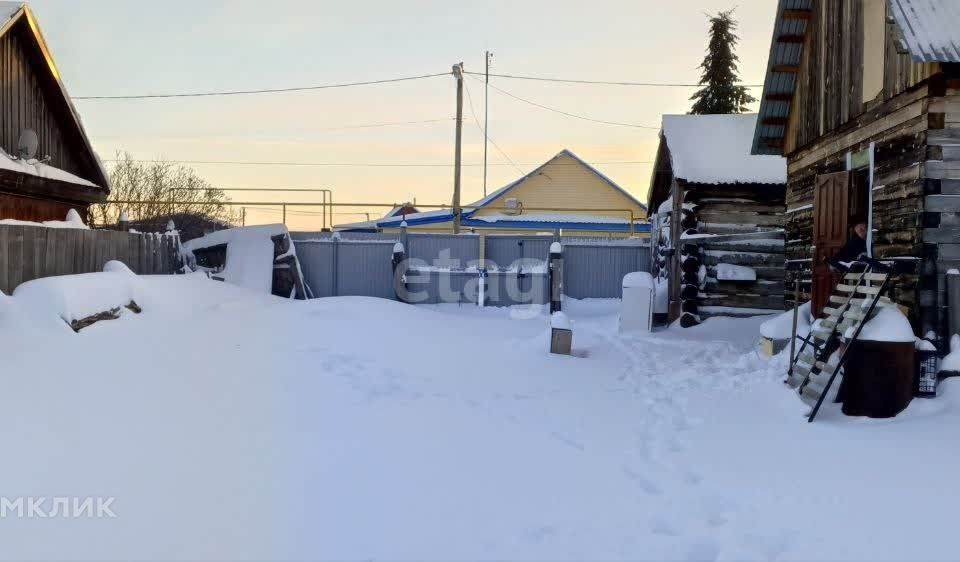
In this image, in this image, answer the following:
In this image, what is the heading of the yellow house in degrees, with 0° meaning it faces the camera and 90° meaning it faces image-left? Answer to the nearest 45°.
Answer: approximately 0°

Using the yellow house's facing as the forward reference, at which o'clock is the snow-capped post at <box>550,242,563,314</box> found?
The snow-capped post is roughly at 12 o'clock from the yellow house.

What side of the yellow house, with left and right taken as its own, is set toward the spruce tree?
left

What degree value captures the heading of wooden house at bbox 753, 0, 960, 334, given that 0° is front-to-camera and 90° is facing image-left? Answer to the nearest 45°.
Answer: approximately 45°

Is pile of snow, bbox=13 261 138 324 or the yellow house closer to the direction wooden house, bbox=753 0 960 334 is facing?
the pile of snow

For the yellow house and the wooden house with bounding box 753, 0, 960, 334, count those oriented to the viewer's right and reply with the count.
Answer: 0
